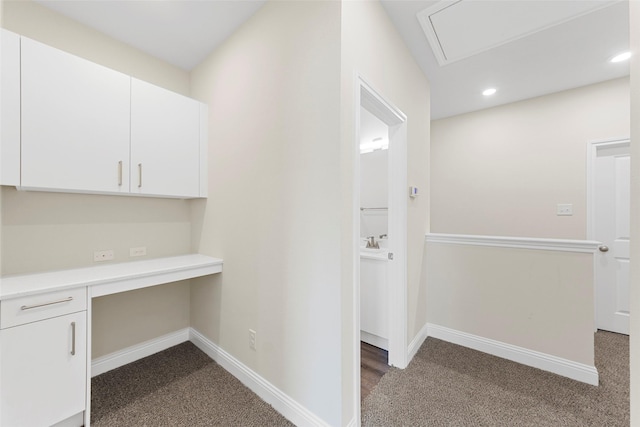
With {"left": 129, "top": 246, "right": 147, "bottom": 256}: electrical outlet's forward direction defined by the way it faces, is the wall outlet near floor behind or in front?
in front

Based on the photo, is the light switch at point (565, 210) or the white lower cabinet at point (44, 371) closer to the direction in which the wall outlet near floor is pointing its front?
the white lower cabinet

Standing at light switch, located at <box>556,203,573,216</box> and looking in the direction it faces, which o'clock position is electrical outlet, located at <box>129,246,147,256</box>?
electrical outlet, located at <box>129,246,147,256</box> is roughly at 1 o'clock from light switch, located at <box>556,203,573,216</box>.

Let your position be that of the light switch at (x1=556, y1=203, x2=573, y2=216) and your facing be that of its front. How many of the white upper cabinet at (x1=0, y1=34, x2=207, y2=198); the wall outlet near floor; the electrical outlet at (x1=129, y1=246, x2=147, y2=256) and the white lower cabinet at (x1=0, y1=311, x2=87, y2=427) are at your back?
0

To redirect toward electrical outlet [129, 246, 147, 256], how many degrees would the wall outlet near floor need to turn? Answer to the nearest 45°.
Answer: approximately 90° to its right

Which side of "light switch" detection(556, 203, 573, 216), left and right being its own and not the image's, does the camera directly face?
front

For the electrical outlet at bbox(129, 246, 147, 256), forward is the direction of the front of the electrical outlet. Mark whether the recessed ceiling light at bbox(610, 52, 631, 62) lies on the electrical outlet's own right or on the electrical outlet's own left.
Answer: on the electrical outlet's own left

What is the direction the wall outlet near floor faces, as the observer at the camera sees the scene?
facing the viewer and to the left of the viewer

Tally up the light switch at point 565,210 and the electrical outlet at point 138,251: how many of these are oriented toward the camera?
2

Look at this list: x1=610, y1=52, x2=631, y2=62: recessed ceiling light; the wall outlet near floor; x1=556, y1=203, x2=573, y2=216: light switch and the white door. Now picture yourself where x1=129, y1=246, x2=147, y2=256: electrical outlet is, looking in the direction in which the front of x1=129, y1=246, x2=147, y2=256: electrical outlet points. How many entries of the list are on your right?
0

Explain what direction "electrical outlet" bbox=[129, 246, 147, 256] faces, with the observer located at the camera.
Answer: facing the viewer
